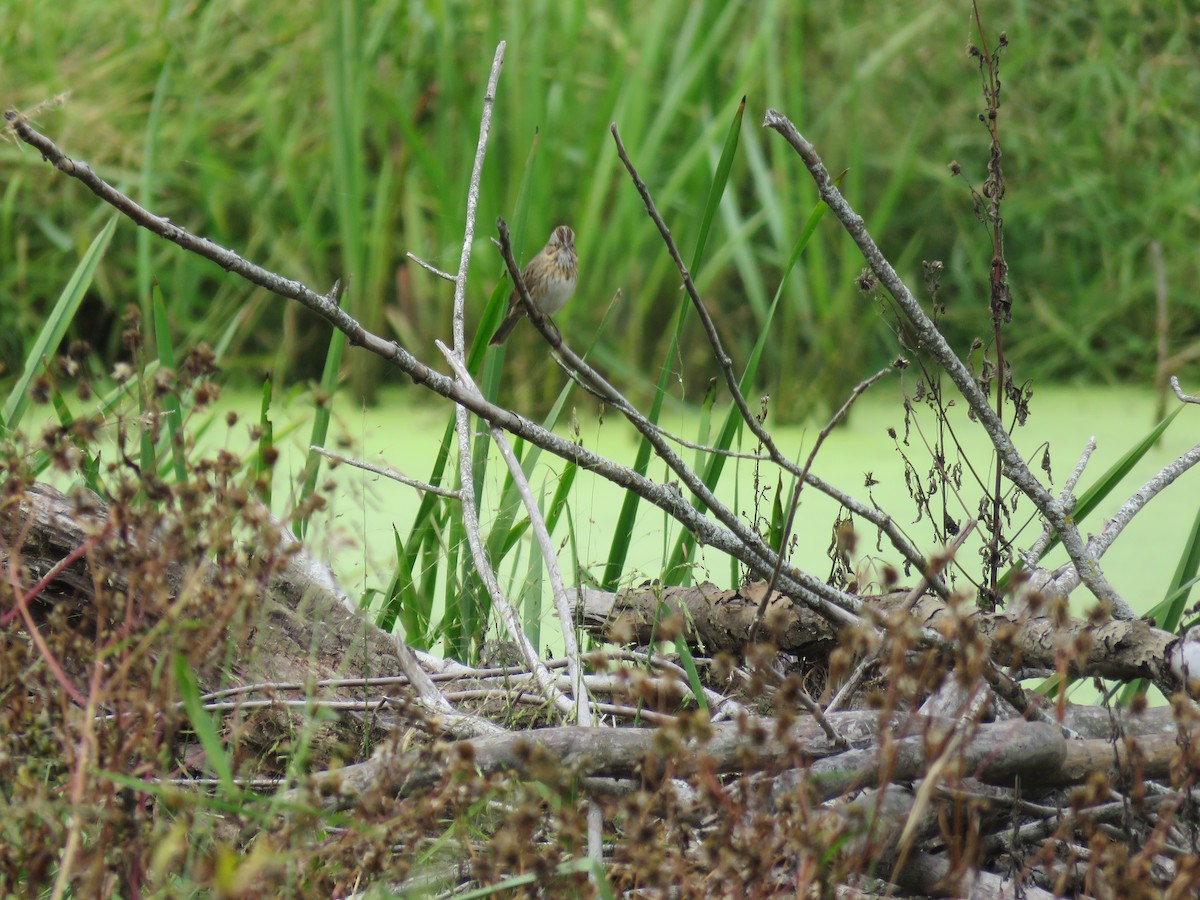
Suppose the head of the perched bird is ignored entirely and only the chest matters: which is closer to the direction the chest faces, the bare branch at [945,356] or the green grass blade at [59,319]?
the bare branch

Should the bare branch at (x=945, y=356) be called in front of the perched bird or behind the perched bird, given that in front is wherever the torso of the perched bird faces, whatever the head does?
in front

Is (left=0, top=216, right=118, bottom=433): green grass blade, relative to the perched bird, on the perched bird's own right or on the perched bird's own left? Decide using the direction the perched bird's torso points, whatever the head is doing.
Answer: on the perched bird's own right

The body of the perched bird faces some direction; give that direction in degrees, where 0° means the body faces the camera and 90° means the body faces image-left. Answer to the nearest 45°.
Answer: approximately 315°
